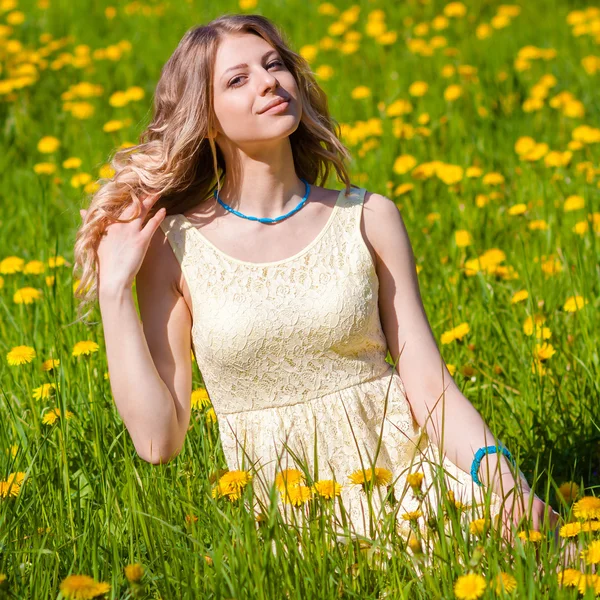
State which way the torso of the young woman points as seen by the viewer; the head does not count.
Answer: toward the camera

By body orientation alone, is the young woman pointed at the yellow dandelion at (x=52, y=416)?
no

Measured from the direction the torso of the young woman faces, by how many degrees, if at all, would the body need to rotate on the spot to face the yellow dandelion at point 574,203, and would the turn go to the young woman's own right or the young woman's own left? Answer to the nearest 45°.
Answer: approximately 135° to the young woman's own left

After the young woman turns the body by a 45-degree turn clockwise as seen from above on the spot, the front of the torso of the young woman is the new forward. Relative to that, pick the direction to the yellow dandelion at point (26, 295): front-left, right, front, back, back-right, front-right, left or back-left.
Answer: right

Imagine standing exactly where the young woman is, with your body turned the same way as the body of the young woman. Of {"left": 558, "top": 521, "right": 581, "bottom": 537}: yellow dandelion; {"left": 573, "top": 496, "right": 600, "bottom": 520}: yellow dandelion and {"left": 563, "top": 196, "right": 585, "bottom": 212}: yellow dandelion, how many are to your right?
0

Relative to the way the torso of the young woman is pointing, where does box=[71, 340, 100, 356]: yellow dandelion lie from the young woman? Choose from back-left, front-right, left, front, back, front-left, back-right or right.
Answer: back-right

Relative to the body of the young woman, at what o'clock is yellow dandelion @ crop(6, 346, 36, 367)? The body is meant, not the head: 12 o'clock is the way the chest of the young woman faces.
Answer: The yellow dandelion is roughly at 4 o'clock from the young woman.

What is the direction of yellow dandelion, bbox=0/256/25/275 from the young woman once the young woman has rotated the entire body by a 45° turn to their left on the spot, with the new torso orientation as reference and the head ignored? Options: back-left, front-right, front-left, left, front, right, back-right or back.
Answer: back

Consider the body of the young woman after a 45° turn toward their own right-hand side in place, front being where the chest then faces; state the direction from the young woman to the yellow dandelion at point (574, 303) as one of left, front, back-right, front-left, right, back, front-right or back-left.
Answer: back

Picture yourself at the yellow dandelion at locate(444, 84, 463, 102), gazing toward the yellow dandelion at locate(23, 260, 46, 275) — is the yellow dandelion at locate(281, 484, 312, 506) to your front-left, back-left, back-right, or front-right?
front-left

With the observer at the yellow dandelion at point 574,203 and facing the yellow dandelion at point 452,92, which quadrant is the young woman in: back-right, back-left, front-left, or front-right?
back-left

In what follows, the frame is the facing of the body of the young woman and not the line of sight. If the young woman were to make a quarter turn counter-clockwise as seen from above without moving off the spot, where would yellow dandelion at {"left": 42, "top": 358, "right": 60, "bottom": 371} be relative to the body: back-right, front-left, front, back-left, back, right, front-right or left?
back-left

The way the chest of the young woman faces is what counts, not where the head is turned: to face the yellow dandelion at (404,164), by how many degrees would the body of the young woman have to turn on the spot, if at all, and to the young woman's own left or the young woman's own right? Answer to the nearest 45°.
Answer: approximately 180°

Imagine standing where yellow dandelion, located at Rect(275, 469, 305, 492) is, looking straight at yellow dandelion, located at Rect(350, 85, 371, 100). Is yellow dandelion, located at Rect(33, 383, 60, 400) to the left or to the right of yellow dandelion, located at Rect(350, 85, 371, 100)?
left

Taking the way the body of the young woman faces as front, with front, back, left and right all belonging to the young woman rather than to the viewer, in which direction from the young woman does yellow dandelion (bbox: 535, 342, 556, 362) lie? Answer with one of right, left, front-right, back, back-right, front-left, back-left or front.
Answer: back-left
